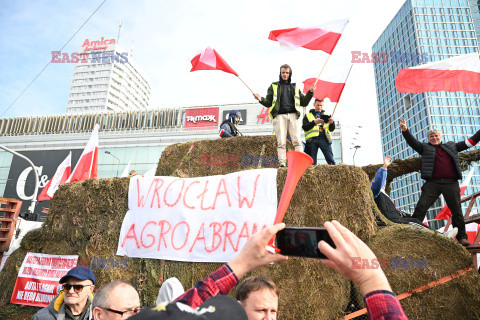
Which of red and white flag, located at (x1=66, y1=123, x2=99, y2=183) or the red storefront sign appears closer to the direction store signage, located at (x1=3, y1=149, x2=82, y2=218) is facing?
the red and white flag

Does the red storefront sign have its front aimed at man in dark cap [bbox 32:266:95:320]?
yes

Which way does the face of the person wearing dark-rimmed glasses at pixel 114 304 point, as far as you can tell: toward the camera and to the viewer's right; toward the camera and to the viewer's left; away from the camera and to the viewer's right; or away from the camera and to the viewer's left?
toward the camera and to the viewer's right

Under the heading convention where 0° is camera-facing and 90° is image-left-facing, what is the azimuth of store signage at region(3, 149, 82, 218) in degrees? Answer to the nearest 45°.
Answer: approximately 0°

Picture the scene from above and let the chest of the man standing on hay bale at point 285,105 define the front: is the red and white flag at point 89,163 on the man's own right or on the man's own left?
on the man's own right

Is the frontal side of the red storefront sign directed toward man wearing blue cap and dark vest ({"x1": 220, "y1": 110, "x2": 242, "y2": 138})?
yes

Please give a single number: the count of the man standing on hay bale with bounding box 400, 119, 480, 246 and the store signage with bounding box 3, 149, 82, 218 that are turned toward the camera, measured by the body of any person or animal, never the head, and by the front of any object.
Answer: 2
